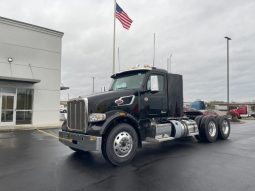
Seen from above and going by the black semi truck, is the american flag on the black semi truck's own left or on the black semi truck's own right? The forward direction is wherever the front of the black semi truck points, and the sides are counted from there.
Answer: on the black semi truck's own right

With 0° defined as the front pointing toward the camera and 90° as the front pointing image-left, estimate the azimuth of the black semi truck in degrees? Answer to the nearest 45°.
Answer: approximately 45°

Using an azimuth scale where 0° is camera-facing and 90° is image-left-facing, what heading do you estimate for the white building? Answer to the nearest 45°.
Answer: approximately 315°

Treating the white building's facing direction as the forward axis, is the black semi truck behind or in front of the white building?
in front

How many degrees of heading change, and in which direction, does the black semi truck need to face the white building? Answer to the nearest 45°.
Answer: approximately 90° to its right
